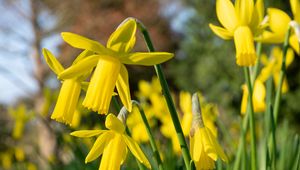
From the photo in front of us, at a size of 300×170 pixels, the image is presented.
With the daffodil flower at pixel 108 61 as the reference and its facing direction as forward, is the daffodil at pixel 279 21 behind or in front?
behind

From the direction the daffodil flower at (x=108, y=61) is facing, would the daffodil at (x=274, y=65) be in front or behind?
behind

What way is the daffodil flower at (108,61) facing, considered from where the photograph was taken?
facing the viewer and to the left of the viewer
